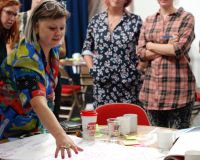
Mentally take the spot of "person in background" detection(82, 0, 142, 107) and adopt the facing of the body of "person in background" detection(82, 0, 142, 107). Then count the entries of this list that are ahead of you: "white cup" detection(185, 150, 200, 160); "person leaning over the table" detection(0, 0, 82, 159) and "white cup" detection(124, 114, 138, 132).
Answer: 3

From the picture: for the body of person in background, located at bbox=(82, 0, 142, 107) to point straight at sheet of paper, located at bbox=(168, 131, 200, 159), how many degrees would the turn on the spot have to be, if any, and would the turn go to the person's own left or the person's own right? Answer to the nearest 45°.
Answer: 0° — they already face it

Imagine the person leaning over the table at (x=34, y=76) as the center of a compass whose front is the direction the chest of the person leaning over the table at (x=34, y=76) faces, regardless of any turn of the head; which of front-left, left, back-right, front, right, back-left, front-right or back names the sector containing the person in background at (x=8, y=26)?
back-left

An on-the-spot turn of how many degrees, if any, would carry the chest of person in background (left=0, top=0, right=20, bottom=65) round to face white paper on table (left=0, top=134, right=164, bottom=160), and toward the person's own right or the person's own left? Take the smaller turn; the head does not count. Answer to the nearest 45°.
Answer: approximately 45° to the person's own right

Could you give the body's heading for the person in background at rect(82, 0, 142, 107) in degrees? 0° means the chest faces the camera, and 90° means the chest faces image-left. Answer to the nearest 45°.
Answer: approximately 0°

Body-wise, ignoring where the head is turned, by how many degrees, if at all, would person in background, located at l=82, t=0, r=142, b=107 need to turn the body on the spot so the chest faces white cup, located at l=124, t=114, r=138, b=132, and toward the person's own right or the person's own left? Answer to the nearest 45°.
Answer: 0° — they already face it

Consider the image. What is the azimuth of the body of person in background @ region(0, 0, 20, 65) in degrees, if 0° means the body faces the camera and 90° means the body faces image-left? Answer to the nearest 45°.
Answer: approximately 315°
